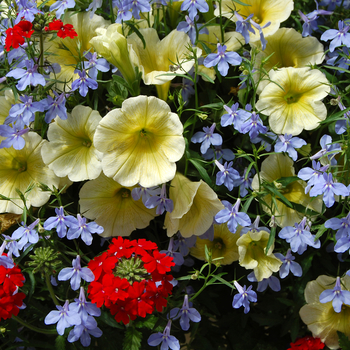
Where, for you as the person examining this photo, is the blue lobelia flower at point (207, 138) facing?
facing the viewer

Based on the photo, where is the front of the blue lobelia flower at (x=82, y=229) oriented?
toward the camera

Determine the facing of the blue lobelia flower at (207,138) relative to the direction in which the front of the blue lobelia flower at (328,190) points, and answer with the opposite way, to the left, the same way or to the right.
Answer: the same way

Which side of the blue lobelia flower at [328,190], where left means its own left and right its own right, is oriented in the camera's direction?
front

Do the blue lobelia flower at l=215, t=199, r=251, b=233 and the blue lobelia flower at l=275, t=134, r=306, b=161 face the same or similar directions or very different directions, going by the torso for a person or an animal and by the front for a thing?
same or similar directions

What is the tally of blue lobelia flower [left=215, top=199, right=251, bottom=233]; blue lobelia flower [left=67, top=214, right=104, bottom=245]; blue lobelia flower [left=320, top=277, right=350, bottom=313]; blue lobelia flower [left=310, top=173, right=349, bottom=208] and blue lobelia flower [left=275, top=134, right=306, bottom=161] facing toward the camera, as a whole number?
5

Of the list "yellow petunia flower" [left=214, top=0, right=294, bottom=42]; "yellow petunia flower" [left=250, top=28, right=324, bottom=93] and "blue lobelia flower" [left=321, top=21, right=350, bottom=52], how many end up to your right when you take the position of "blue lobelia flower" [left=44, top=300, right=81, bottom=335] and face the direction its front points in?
0

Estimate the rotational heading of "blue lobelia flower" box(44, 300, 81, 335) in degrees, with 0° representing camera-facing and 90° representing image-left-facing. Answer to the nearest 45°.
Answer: approximately 0°
